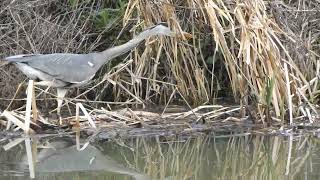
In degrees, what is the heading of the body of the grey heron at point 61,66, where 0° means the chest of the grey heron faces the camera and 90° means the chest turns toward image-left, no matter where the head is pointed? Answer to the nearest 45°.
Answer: approximately 270°
